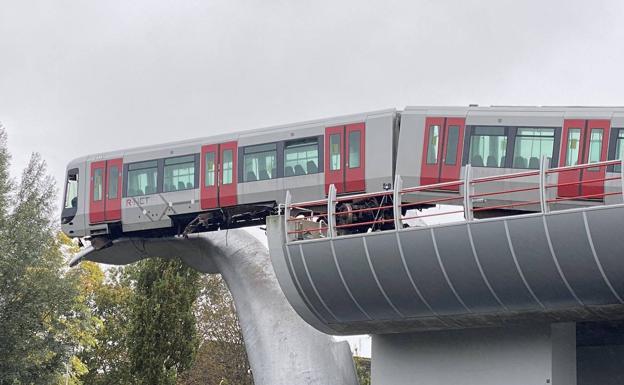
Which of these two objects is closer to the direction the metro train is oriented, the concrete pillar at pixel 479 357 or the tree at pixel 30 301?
the tree

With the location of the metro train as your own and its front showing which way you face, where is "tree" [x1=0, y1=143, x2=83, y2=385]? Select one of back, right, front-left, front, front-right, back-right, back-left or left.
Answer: front-right

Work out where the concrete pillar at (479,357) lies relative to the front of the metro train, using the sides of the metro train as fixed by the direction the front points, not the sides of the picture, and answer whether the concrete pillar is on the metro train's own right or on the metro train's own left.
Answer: on the metro train's own left

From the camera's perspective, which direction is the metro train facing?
to the viewer's left
